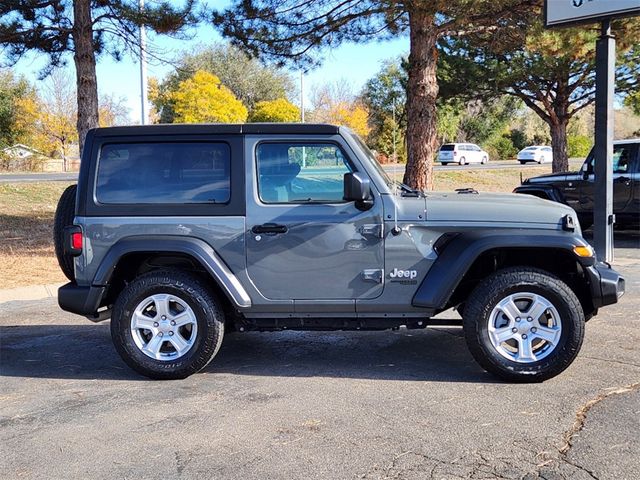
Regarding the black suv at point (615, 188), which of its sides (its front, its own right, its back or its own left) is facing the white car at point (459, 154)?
right

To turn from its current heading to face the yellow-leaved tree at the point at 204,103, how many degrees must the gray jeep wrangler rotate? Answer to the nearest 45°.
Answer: approximately 90° to its left

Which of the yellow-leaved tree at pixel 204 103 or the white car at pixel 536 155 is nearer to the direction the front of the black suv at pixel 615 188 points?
the yellow-leaved tree

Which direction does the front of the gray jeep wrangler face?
to the viewer's right

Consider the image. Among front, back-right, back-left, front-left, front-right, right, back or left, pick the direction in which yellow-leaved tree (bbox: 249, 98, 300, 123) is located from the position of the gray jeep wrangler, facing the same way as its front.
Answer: left

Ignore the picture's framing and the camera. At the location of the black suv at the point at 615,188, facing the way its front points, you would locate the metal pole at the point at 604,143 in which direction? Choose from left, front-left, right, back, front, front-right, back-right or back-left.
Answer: left

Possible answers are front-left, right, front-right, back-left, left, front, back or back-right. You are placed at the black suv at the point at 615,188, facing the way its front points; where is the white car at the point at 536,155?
right

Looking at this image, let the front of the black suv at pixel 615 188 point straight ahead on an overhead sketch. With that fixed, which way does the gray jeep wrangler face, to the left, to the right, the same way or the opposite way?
the opposite way

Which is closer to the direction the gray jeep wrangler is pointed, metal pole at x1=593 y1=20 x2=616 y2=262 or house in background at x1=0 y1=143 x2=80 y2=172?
the metal pole

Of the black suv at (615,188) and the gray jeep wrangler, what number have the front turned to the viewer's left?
1

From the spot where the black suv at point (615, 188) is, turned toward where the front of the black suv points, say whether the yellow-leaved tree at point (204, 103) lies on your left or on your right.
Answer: on your right

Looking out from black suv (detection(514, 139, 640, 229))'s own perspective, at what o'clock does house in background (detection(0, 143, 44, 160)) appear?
The house in background is roughly at 1 o'clock from the black suv.

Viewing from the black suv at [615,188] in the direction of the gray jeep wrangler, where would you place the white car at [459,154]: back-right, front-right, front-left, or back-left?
back-right

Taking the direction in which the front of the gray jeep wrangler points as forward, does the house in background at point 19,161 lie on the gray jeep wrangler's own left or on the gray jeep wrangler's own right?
on the gray jeep wrangler's own left

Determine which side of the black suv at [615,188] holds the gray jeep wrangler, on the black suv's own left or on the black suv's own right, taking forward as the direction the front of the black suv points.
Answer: on the black suv's own left

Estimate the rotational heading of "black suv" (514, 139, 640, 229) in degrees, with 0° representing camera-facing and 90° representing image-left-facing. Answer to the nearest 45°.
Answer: approximately 90°

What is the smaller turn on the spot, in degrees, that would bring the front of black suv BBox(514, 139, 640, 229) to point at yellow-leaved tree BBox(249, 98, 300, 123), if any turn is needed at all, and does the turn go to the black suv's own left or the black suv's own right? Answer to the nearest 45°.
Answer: approximately 45° to the black suv's own right
